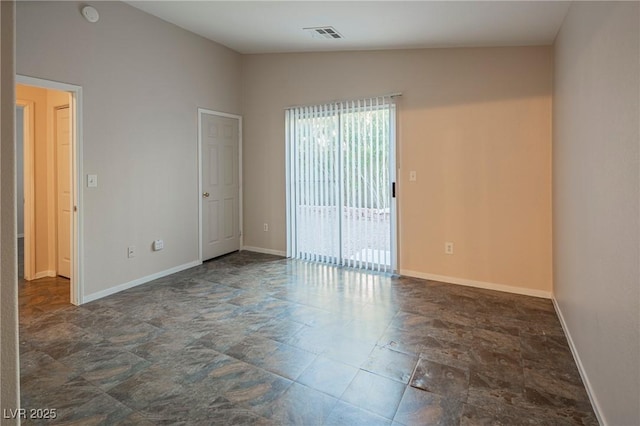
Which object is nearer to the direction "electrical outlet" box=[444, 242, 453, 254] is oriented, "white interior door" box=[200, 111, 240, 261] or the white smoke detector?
the white smoke detector

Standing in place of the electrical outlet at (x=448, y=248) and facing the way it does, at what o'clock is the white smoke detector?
The white smoke detector is roughly at 2 o'clock from the electrical outlet.

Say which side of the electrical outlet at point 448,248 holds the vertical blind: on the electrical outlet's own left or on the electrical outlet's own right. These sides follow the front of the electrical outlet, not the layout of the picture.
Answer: on the electrical outlet's own right

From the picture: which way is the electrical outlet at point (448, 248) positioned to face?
toward the camera
